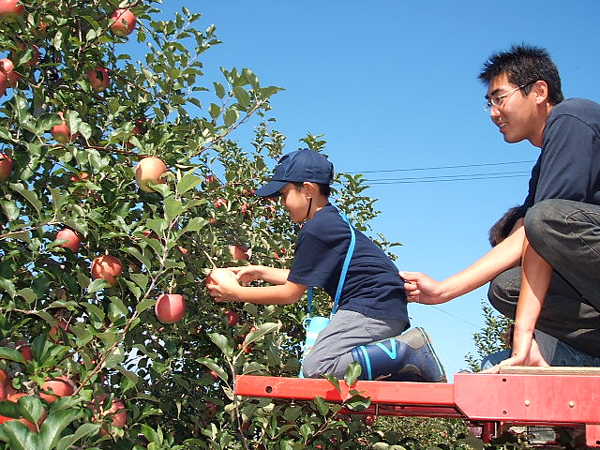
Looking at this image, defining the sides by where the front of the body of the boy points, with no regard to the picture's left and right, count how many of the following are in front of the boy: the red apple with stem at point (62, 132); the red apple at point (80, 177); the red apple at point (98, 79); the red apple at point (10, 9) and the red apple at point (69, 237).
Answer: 5

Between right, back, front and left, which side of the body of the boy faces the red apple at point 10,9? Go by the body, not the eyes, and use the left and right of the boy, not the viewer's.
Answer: front

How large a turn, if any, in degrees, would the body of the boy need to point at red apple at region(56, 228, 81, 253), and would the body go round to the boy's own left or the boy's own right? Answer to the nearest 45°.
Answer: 0° — they already face it

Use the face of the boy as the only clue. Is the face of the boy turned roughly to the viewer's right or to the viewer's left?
to the viewer's left

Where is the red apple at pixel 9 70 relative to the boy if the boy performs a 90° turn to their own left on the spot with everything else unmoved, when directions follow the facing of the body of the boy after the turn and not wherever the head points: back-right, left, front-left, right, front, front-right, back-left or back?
right

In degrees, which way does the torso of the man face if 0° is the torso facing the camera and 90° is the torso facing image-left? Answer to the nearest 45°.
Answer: approximately 90°

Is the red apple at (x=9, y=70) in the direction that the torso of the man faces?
yes

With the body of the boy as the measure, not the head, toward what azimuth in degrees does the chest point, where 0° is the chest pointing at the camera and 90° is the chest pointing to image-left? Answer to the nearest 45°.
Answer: approximately 90°

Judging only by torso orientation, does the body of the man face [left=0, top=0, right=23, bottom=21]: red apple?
yes

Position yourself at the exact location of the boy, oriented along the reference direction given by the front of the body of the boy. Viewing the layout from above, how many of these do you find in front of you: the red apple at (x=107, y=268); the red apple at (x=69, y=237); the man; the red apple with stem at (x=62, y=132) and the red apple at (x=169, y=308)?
4

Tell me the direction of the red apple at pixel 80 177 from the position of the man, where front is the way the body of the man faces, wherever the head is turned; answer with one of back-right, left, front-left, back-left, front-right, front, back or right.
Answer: front

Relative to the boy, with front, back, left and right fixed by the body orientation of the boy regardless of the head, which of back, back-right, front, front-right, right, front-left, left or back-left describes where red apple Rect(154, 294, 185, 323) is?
front

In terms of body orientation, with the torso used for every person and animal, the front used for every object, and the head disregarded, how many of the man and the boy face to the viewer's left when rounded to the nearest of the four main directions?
2

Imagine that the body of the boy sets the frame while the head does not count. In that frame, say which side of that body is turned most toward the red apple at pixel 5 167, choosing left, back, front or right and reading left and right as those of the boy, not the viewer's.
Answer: front

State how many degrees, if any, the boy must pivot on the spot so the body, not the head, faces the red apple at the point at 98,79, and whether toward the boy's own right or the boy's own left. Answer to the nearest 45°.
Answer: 0° — they already face it

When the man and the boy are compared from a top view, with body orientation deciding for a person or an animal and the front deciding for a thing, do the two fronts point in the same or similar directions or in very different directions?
same or similar directions

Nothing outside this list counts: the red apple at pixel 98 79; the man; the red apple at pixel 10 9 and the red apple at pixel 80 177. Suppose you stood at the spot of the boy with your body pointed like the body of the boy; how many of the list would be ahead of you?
3
